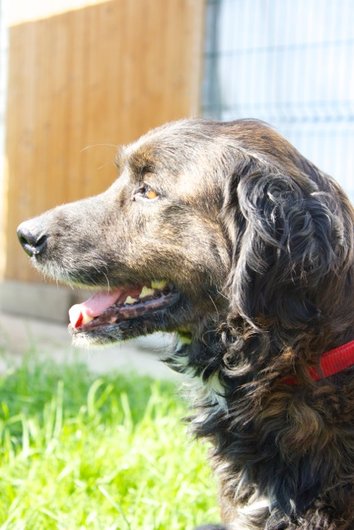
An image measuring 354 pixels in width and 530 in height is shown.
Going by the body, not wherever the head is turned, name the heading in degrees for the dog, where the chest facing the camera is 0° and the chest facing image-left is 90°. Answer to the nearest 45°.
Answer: approximately 90°
